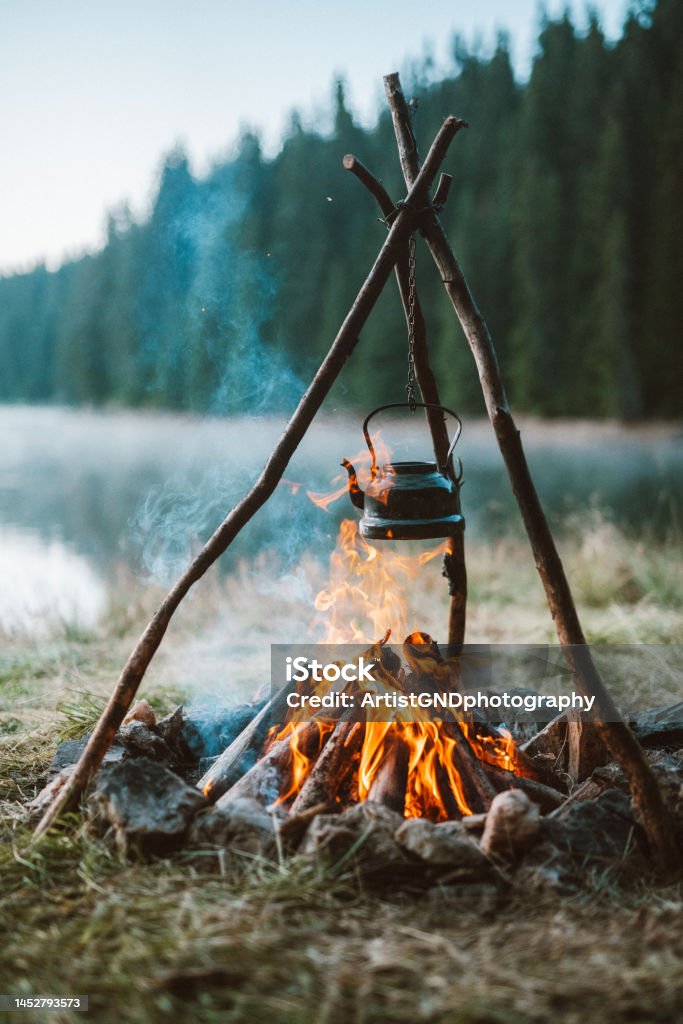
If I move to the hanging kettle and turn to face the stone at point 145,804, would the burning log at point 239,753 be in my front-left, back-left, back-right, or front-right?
front-right

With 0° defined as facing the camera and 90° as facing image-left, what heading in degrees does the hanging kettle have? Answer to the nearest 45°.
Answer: approximately 90°
